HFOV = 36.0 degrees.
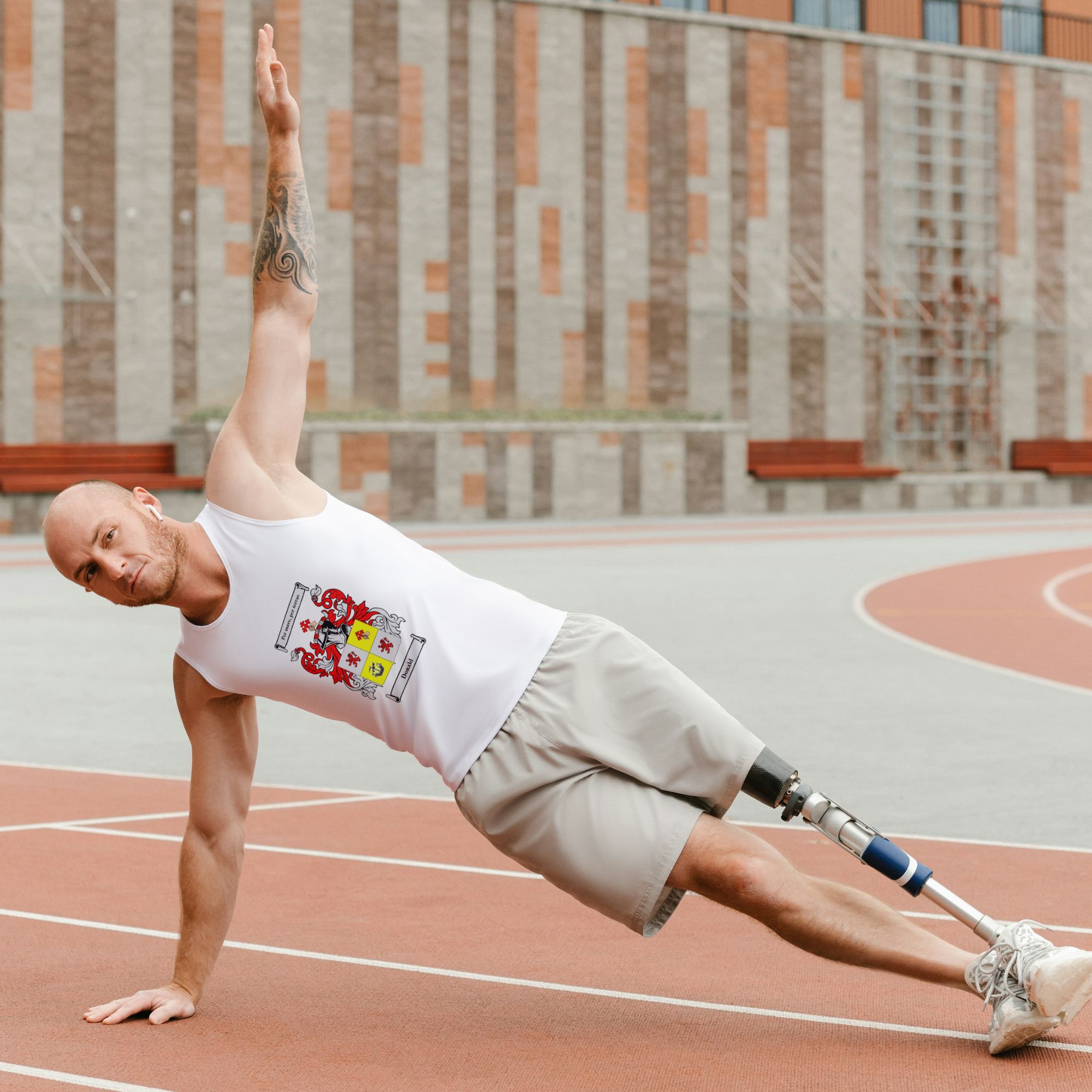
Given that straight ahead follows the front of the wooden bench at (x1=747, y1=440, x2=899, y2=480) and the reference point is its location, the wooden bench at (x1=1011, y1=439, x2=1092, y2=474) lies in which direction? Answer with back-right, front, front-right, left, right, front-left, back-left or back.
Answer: back-left

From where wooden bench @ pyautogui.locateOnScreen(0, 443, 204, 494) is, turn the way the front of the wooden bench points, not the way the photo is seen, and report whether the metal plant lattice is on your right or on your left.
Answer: on your left

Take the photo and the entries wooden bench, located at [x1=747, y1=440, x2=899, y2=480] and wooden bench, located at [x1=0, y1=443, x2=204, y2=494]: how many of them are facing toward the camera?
2

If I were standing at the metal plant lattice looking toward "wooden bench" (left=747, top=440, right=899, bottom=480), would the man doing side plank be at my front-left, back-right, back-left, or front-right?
front-left

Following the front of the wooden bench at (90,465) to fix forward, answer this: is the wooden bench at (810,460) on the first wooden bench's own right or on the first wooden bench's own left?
on the first wooden bench's own left

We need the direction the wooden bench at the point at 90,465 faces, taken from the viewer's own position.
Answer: facing the viewer

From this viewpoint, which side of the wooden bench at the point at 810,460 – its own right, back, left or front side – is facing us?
front

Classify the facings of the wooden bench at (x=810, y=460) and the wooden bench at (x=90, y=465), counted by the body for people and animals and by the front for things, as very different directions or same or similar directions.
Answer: same or similar directions

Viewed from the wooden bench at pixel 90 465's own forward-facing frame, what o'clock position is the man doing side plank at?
The man doing side plank is roughly at 12 o'clock from the wooden bench.

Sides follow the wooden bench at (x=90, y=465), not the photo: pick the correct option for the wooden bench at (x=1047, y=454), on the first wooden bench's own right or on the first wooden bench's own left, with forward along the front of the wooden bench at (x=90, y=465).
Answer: on the first wooden bench's own left

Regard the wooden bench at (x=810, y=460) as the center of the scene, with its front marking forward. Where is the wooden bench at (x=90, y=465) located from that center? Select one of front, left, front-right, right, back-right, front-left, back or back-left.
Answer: front-right

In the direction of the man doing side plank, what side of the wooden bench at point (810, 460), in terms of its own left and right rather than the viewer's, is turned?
front
